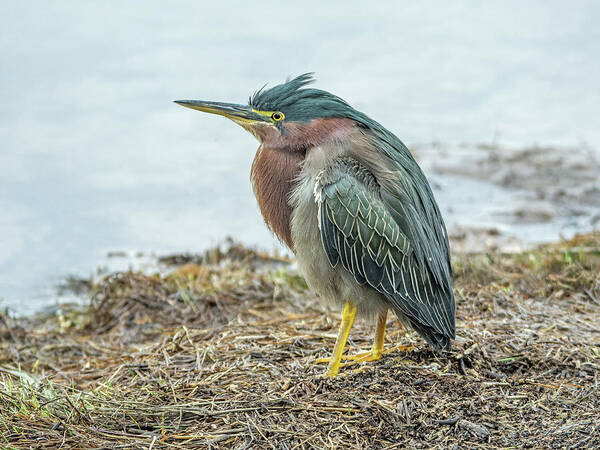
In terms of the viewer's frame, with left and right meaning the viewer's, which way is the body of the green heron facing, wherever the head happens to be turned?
facing to the left of the viewer
